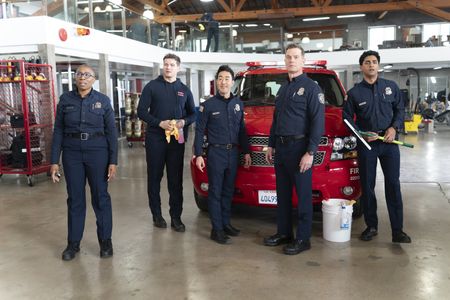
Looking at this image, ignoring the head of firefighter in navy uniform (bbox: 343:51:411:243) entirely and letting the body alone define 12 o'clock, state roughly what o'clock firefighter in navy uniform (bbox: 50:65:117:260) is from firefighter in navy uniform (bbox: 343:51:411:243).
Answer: firefighter in navy uniform (bbox: 50:65:117:260) is roughly at 2 o'clock from firefighter in navy uniform (bbox: 343:51:411:243).

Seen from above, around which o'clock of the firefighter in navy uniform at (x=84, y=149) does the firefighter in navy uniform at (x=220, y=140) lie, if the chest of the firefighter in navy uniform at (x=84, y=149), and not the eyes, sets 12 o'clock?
the firefighter in navy uniform at (x=220, y=140) is roughly at 9 o'clock from the firefighter in navy uniform at (x=84, y=149).

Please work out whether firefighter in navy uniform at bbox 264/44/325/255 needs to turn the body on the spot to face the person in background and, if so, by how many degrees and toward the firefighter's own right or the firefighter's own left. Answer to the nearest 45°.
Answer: approximately 135° to the firefighter's own right

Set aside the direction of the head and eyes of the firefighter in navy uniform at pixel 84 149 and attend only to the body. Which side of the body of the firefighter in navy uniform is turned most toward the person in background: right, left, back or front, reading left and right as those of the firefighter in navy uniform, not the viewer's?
back

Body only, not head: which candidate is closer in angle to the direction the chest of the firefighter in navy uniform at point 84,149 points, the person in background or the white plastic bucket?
the white plastic bucket

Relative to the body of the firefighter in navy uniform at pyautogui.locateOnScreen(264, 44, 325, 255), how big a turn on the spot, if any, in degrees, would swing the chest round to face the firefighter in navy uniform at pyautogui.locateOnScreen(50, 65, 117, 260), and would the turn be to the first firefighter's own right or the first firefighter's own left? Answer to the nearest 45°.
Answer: approximately 45° to the first firefighter's own right
